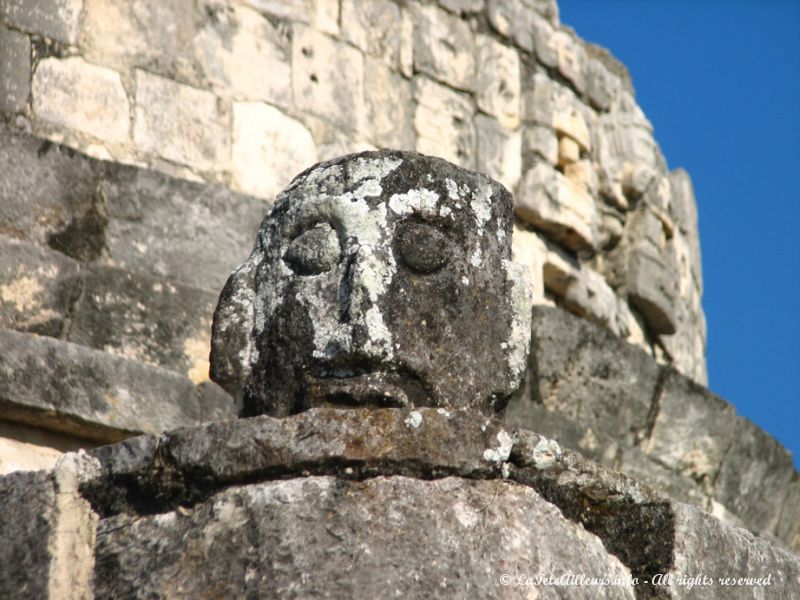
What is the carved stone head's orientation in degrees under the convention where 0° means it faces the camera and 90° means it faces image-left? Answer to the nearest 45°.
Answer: approximately 0°
